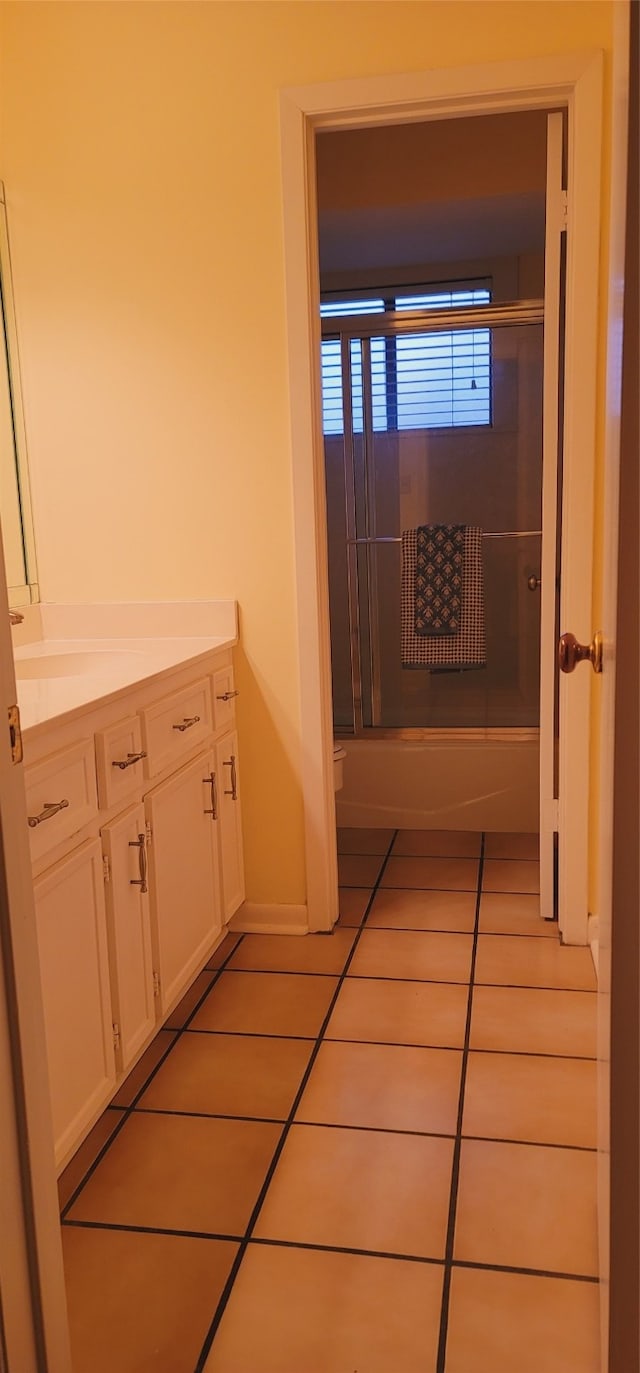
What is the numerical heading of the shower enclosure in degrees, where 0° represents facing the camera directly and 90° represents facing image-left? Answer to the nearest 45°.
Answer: approximately 0°

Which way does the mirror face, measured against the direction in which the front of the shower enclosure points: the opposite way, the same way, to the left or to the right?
to the left

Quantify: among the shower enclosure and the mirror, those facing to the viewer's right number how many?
1

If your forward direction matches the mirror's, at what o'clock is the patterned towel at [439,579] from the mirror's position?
The patterned towel is roughly at 11 o'clock from the mirror.

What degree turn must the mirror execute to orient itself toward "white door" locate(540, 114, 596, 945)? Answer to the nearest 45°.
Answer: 0° — it already faces it

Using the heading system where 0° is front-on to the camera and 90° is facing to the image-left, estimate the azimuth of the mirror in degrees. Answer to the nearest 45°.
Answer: approximately 270°

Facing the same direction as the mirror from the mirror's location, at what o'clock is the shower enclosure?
The shower enclosure is roughly at 11 o'clock from the mirror.
